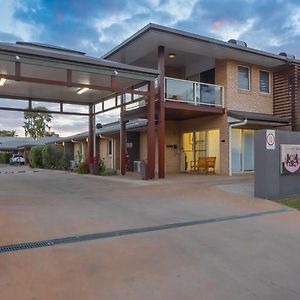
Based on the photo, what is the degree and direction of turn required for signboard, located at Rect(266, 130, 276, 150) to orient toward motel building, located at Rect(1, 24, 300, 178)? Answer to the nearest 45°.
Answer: approximately 135° to its right

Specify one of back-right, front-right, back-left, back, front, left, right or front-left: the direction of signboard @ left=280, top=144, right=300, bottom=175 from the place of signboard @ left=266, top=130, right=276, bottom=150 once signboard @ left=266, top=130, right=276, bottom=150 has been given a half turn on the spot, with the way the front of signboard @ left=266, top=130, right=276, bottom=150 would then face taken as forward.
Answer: front-right

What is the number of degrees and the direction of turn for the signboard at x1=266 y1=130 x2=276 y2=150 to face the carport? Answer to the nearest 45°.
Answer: approximately 90° to its right

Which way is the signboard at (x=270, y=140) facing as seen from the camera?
toward the camera

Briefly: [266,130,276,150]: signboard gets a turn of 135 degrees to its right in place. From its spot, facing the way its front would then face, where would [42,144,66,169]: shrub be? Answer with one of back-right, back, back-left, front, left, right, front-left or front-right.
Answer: front

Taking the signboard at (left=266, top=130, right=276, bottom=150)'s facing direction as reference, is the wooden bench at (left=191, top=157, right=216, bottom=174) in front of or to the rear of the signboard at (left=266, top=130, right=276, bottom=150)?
to the rear

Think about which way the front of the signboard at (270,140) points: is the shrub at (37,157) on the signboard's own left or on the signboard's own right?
on the signboard's own right

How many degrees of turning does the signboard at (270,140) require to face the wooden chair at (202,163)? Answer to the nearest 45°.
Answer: approximately 135° to its right

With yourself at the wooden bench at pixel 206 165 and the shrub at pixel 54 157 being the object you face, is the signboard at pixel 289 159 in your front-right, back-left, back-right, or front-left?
back-left
